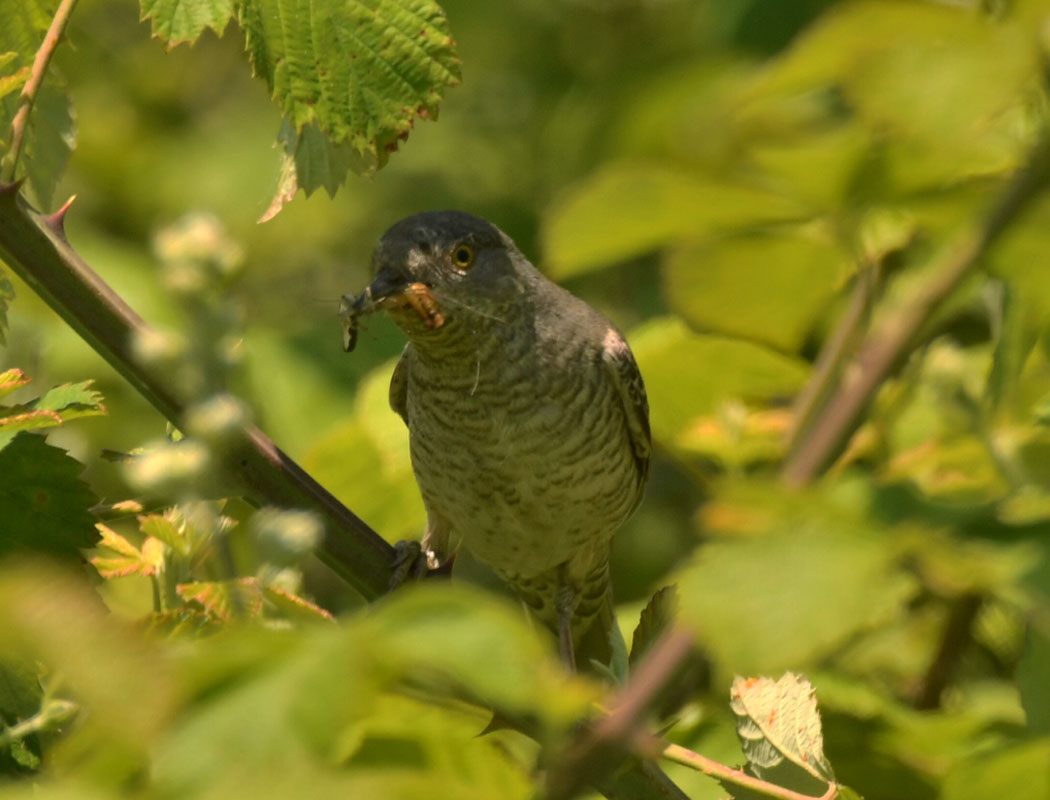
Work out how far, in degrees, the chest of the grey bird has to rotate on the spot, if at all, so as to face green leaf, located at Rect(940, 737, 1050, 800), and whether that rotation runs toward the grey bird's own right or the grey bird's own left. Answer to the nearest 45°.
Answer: approximately 45° to the grey bird's own left

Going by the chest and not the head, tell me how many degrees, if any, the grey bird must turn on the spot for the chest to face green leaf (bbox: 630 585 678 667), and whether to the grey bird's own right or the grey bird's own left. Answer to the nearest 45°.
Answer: approximately 45° to the grey bird's own left

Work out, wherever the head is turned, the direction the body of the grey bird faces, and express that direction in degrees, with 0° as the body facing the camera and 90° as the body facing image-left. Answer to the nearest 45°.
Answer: approximately 45°

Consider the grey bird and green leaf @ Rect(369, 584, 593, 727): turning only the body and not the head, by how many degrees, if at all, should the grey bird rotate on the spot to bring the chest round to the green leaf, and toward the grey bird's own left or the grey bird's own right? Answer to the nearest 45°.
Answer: approximately 45° to the grey bird's own left

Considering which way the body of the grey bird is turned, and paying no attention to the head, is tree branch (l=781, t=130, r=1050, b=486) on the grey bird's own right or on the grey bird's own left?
on the grey bird's own left
